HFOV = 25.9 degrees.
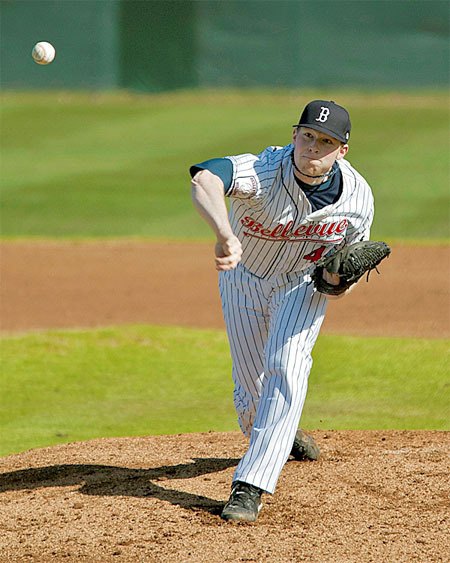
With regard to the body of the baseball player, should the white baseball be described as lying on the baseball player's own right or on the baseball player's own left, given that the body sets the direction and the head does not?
on the baseball player's own right

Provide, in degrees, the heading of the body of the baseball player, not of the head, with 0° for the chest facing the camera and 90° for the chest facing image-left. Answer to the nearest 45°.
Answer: approximately 0°
